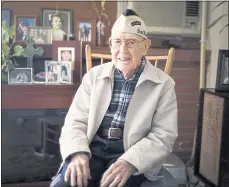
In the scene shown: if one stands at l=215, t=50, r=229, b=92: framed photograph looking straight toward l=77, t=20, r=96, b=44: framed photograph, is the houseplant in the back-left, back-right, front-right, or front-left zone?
front-left

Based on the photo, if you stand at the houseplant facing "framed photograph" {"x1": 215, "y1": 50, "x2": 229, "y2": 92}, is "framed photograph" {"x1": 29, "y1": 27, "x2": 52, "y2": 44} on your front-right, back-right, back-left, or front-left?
front-left

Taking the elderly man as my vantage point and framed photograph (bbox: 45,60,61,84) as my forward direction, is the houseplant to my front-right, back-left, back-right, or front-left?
front-left

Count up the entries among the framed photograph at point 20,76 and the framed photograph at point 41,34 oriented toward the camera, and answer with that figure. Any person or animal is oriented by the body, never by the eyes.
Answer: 2

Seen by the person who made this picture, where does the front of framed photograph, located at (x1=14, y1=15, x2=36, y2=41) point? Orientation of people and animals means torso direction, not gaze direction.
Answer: facing the viewer

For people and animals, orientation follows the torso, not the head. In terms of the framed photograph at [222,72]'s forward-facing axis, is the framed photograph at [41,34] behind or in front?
in front

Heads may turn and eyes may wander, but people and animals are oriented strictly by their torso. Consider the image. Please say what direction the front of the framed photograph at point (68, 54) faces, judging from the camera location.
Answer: facing the viewer

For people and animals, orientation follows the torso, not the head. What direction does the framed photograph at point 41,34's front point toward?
toward the camera

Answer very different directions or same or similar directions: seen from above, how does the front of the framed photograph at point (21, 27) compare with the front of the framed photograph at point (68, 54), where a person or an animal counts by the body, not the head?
same or similar directions

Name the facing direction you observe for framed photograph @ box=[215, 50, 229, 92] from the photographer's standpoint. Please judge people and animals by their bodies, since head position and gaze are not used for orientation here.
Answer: facing the viewer and to the left of the viewer

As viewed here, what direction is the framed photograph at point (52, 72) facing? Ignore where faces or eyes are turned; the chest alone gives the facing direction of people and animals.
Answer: toward the camera
